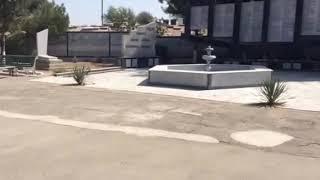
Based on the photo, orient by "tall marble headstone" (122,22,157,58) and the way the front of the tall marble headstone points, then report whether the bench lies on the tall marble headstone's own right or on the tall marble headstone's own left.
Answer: on the tall marble headstone's own right

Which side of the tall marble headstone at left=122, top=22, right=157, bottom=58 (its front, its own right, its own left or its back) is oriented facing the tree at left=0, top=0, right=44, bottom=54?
right

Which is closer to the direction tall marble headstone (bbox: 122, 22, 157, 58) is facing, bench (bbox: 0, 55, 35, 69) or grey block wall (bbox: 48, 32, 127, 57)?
the bench

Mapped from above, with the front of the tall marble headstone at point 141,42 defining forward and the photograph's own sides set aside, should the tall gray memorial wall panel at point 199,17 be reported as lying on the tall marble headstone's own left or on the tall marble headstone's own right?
on the tall marble headstone's own left

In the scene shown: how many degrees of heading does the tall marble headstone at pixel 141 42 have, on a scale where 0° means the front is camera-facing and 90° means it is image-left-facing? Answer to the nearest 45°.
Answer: approximately 0°

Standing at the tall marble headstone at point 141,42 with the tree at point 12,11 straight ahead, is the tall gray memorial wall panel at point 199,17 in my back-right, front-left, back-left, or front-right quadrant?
back-right

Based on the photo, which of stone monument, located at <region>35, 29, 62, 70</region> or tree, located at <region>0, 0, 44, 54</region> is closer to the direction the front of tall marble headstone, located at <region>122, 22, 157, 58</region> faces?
the stone monument

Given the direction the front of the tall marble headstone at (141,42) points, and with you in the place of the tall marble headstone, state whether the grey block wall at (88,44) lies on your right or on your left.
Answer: on your right

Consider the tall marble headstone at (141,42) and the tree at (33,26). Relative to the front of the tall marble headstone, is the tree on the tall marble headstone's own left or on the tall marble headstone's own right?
on the tall marble headstone's own right

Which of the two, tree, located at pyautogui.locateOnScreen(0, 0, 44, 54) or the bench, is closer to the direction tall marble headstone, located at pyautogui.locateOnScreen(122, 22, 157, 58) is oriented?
the bench

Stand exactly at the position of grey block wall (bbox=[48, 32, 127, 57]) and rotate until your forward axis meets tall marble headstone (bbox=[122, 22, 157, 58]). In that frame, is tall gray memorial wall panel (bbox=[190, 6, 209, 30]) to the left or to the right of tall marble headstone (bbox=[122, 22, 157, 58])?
left
